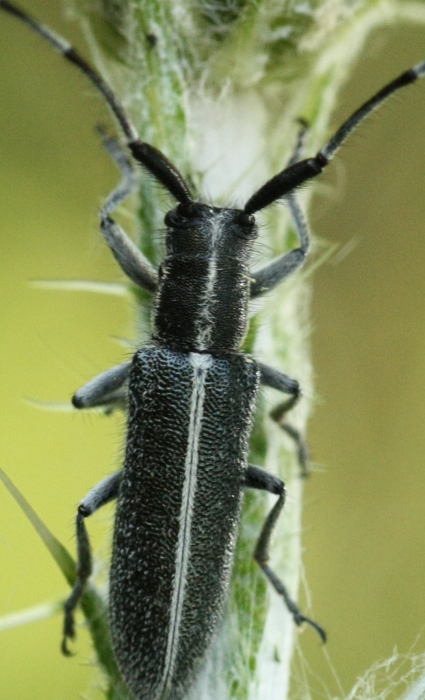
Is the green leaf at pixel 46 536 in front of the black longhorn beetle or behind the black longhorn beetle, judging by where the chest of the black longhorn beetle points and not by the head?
behind

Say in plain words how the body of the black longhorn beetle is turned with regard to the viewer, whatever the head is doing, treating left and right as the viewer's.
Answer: facing away from the viewer
